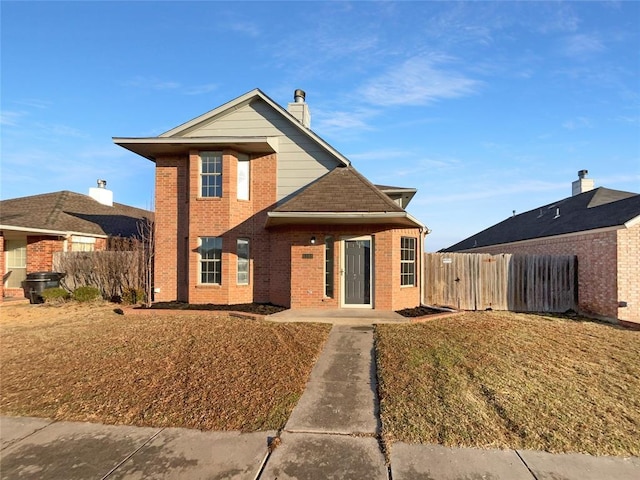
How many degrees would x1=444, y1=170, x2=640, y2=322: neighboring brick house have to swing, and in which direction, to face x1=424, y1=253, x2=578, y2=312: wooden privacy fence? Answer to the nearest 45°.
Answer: approximately 90° to its right

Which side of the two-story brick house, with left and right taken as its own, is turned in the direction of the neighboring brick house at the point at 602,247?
left

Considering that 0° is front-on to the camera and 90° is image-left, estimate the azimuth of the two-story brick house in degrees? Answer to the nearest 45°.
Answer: approximately 0°

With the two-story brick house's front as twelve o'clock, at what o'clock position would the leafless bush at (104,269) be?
The leafless bush is roughly at 4 o'clock from the two-story brick house.

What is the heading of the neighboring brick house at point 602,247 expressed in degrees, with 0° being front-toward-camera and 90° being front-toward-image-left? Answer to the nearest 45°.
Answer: approximately 0°

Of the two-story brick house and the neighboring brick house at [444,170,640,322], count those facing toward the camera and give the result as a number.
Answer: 2

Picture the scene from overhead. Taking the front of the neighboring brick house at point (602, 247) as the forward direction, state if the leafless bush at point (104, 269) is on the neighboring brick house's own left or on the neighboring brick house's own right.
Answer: on the neighboring brick house's own right
